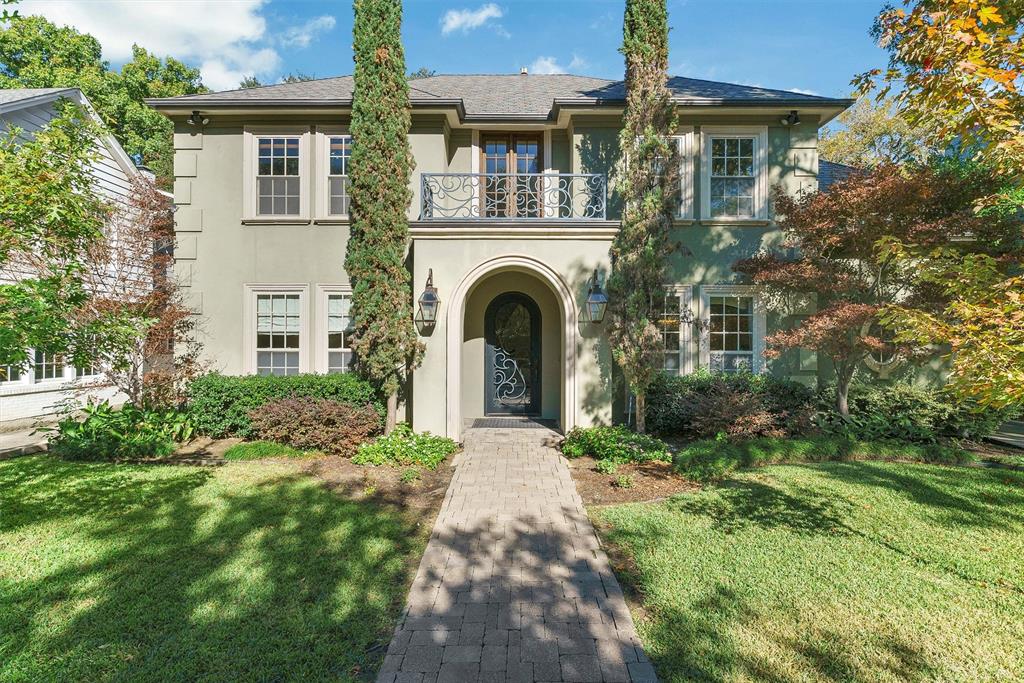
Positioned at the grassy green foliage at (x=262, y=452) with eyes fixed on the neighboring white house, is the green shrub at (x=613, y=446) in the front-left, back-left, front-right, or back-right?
back-right

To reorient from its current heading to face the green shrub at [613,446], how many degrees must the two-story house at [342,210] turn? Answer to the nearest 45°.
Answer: approximately 45° to its left

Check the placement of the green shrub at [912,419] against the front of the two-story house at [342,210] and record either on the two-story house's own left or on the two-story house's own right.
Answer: on the two-story house's own left

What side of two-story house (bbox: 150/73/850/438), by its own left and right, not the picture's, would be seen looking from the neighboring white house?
right
